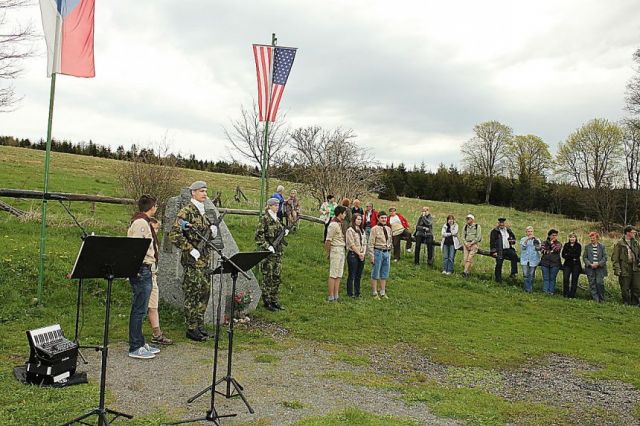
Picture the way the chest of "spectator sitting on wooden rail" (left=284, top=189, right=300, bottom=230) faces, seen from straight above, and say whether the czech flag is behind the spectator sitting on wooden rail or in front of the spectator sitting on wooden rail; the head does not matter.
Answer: in front

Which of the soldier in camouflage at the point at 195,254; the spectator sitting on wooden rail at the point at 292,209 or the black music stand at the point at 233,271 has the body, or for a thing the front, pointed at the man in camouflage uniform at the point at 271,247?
the spectator sitting on wooden rail

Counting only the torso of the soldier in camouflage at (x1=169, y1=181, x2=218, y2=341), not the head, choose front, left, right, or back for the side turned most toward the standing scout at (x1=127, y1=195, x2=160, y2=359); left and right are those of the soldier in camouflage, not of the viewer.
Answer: right

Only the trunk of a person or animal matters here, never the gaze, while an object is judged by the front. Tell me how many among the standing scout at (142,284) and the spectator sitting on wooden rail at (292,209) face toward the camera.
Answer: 1

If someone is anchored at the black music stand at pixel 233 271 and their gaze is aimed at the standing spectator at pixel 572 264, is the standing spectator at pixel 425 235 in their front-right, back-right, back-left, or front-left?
front-left

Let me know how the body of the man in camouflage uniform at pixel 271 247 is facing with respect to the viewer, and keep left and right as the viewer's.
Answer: facing the viewer and to the right of the viewer

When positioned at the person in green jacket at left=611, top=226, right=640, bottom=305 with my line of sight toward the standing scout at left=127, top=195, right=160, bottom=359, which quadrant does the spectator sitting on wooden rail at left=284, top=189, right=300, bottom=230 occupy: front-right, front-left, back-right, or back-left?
front-right
